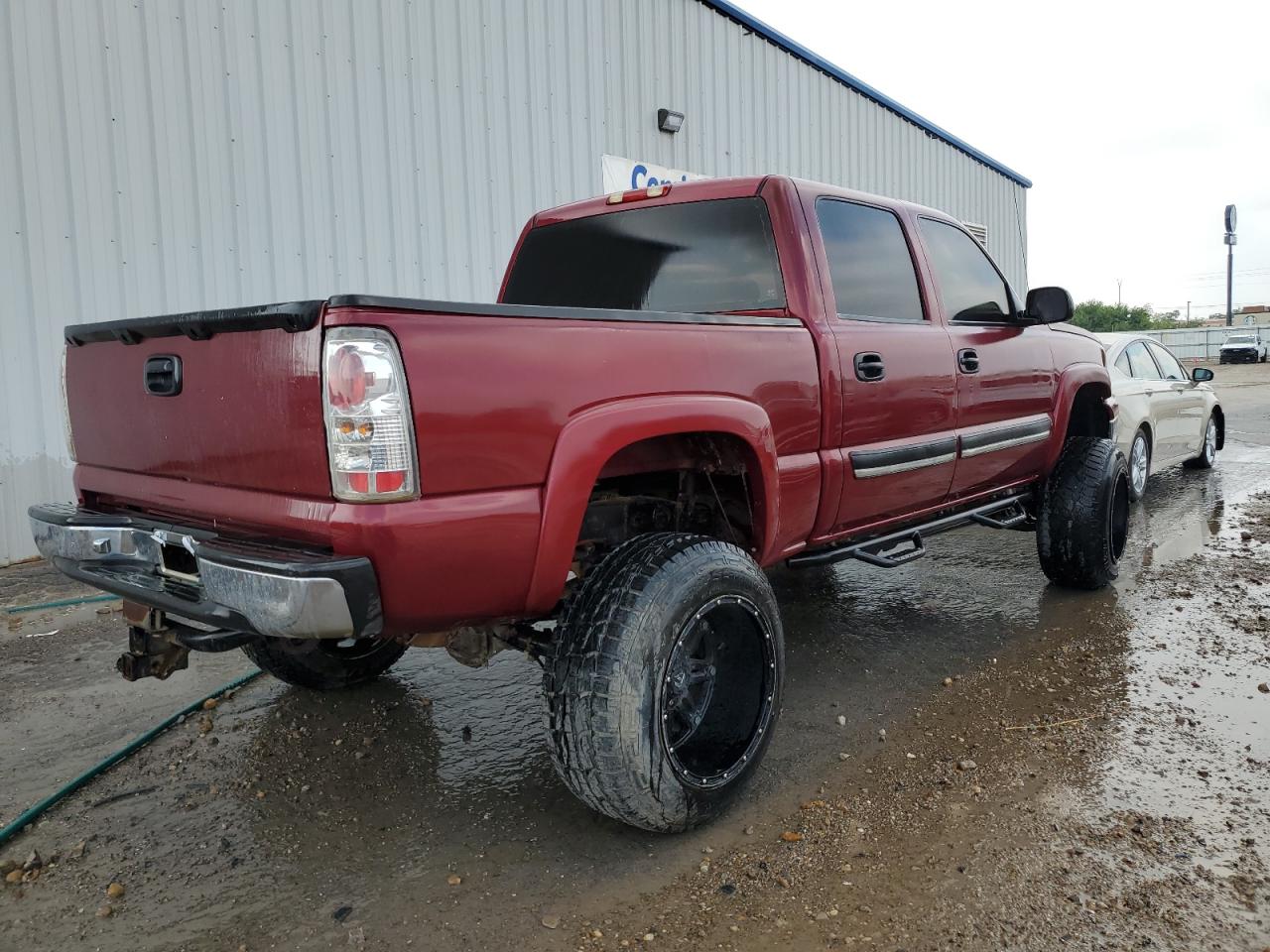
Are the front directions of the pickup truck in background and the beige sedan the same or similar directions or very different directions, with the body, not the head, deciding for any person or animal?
very different directions

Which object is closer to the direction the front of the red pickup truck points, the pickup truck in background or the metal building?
the pickup truck in background

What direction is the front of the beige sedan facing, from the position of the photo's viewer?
facing away from the viewer and to the right of the viewer

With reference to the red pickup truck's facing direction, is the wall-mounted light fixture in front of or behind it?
in front

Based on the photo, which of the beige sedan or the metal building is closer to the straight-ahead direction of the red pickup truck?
the beige sedan

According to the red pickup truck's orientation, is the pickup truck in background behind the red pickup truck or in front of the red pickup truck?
in front

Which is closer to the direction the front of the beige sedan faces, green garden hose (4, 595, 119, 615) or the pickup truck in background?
the pickup truck in background

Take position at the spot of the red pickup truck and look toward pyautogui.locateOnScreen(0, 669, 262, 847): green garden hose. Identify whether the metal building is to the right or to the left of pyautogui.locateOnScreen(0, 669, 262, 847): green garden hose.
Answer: right

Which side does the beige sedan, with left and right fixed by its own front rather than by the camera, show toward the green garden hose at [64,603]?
back

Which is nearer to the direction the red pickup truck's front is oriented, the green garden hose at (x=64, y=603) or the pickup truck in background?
the pickup truck in background

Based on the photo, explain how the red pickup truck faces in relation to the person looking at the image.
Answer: facing away from the viewer and to the right of the viewer
